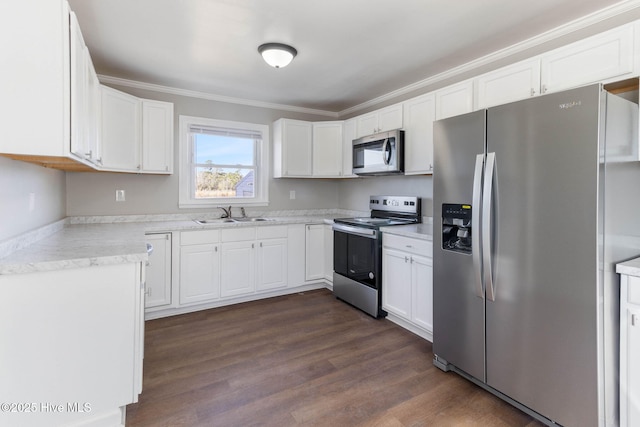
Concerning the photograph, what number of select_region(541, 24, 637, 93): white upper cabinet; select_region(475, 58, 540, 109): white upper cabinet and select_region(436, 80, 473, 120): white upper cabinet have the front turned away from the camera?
0

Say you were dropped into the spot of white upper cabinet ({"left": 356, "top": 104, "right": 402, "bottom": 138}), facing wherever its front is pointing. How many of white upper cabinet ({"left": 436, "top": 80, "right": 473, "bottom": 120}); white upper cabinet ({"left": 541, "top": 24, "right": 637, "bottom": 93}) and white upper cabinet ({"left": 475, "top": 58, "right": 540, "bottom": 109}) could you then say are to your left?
3

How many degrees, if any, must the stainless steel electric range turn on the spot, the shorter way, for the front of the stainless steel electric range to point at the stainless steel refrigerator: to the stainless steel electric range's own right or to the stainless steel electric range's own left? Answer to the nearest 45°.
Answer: approximately 90° to the stainless steel electric range's own left

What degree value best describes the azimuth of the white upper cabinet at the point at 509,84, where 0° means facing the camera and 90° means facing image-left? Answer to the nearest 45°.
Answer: approximately 45°

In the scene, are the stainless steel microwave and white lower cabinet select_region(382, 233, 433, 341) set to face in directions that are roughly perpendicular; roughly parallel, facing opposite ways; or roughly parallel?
roughly parallel

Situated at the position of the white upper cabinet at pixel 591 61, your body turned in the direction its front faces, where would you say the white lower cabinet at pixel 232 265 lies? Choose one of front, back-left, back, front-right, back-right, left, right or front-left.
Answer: front-right

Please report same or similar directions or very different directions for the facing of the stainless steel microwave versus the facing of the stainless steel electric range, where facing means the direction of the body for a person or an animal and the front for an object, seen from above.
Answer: same or similar directions

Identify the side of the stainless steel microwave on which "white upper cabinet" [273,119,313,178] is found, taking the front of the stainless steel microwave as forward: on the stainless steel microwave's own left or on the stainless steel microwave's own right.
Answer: on the stainless steel microwave's own right

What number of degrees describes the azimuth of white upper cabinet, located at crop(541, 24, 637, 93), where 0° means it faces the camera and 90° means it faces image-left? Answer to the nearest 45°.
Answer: approximately 45°

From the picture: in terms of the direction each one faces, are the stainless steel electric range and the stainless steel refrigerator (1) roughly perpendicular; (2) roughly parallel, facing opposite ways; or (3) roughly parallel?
roughly parallel

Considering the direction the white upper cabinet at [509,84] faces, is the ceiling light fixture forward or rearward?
forward

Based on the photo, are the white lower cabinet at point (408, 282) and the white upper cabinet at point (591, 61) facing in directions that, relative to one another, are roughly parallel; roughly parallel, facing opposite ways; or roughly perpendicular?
roughly parallel

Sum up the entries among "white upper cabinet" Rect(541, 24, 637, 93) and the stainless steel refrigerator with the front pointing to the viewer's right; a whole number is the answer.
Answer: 0
